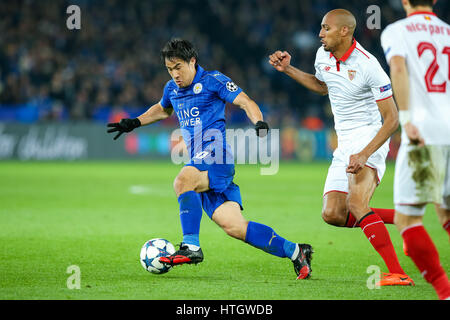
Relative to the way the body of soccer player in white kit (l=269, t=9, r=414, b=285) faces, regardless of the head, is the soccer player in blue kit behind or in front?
in front

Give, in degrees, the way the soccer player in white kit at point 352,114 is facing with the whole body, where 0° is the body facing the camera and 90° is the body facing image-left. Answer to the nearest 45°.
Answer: approximately 45°

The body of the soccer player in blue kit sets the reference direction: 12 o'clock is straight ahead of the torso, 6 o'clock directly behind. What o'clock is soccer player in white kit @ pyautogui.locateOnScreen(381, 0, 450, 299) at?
The soccer player in white kit is roughly at 9 o'clock from the soccer player in blue kit.

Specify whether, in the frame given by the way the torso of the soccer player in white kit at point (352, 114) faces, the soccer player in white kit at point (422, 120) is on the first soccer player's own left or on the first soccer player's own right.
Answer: on the first soccer player's own left

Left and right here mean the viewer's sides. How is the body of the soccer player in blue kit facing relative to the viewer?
facing the viewer and to the left of the viewer

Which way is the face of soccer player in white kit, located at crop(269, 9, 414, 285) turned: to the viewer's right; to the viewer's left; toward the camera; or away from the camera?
to the viewer's left

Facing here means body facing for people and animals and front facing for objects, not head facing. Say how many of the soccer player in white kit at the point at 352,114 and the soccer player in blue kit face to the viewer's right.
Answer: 0

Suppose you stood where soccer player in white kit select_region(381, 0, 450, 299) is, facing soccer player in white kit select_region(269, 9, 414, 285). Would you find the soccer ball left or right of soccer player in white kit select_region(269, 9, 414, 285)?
left

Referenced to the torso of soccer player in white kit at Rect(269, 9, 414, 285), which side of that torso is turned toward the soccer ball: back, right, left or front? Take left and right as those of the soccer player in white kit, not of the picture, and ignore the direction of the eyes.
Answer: front

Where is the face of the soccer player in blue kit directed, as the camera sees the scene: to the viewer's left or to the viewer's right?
to the viewer's left
